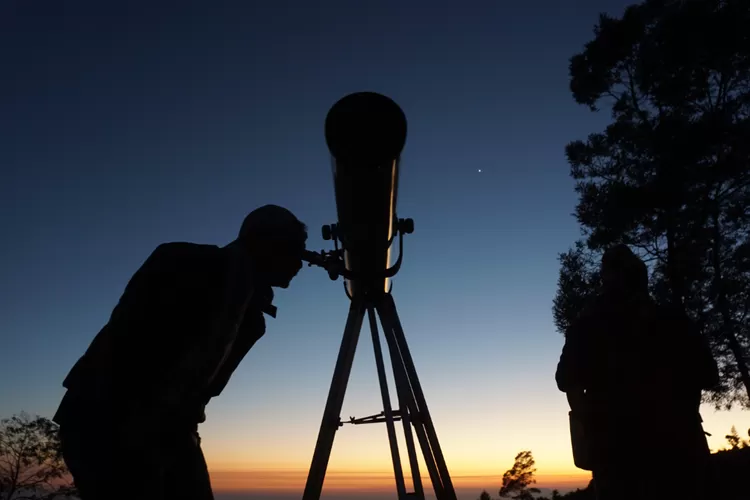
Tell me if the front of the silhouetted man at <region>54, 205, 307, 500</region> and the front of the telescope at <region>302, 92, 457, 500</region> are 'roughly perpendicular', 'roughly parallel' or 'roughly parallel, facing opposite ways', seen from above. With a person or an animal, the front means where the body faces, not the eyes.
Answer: roughly perpendicular

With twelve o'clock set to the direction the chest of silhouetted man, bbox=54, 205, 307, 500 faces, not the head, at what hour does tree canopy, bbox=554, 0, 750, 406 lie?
The tree canopy is roughly at 11 o'clock from the silhouetted man.

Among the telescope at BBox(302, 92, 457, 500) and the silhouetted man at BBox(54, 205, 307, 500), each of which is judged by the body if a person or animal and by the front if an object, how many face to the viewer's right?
1

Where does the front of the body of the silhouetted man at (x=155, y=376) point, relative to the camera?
to the viewer's right

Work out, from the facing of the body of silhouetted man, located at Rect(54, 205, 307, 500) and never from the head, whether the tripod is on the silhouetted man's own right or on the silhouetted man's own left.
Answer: on the silhouetted man's own left

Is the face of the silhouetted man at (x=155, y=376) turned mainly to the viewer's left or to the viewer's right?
to the viewer's right

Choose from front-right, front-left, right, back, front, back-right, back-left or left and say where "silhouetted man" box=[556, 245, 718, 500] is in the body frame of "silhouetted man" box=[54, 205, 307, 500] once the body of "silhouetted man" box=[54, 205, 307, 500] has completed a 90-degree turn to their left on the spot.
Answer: right
